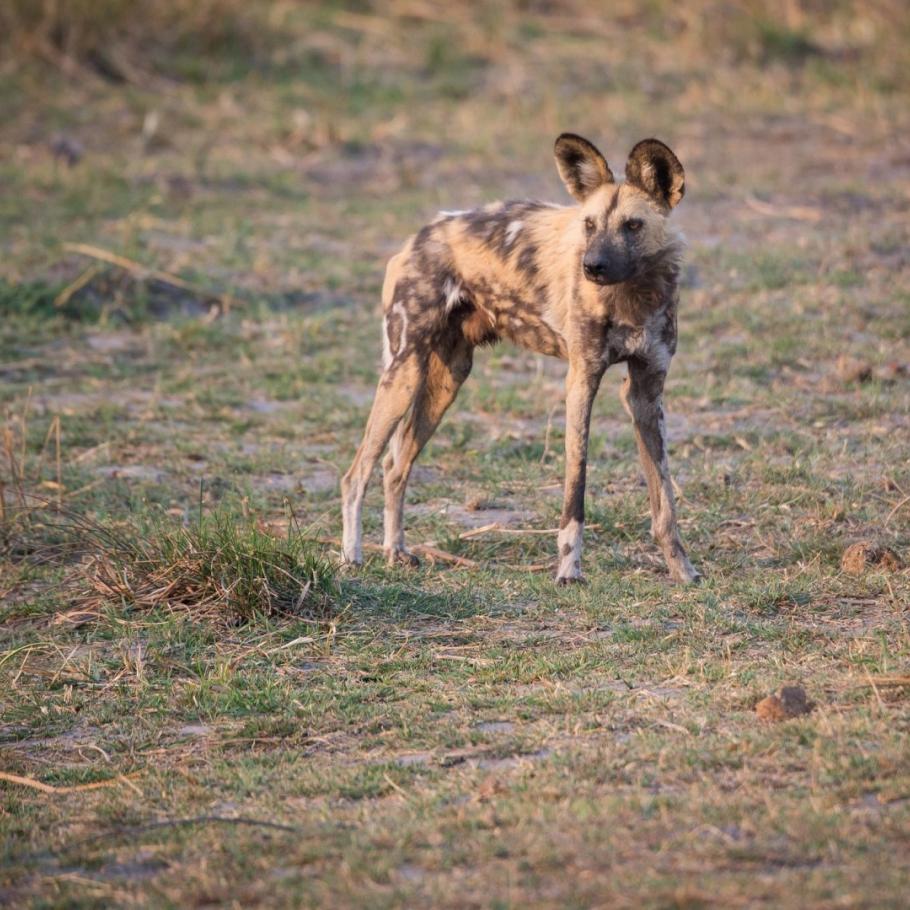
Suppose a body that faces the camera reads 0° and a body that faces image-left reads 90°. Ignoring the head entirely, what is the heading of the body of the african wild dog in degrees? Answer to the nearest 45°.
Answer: approximately 315°

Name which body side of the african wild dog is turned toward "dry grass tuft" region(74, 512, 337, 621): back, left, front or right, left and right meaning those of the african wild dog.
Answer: right
